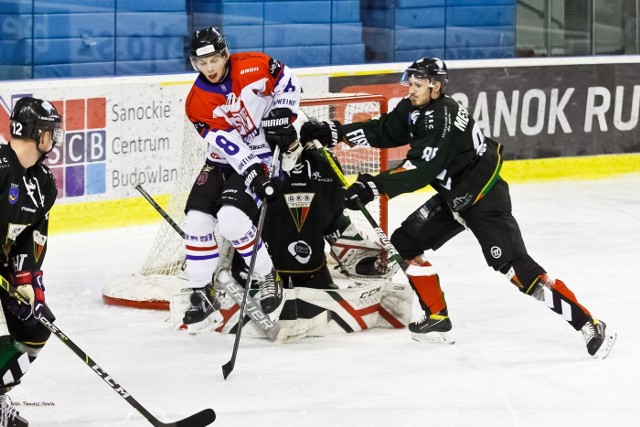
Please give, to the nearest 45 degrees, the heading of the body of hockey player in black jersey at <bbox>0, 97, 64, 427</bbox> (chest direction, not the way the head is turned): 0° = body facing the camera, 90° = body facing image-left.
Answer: approximately 315°

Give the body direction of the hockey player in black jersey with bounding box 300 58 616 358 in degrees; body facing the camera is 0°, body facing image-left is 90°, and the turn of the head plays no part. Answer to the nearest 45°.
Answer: approximately 90°

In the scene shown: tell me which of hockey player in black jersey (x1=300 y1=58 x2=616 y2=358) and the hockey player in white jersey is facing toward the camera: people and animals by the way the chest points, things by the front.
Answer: the hockey player in white jersey

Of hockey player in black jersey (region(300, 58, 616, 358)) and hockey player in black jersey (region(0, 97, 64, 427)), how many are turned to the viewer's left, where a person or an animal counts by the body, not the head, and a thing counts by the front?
1

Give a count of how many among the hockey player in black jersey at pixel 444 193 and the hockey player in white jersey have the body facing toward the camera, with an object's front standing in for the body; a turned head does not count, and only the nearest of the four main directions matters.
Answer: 1

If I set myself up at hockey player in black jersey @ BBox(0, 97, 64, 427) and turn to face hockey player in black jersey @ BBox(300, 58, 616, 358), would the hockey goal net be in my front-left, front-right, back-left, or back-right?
front-left

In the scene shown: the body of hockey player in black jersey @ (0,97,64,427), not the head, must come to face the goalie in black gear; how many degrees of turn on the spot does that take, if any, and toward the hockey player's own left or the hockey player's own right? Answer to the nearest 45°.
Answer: approximately 90° to the hockey player's own left

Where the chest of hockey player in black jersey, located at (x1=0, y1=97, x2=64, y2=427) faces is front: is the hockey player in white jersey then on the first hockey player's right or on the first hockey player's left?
on the first hockey player's left

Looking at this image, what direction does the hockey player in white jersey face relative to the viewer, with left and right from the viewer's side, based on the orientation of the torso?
facing the viewer
